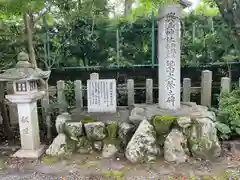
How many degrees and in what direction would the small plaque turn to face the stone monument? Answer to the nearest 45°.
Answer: approximately 90° to its left

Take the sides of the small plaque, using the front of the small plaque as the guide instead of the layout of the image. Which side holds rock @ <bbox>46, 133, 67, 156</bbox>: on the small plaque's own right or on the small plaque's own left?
on the small plaque's own right

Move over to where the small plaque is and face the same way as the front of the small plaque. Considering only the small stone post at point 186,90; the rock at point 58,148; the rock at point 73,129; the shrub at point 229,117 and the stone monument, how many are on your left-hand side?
3

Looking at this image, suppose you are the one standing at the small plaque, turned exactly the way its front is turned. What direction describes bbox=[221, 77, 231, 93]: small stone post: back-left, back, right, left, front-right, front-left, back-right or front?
left

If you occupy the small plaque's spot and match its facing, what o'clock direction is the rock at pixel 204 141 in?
The rock is roughly at 10 o'clock from the small plaque.

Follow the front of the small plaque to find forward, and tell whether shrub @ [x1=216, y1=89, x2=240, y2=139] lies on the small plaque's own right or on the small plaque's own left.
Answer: on the small plaque's own left

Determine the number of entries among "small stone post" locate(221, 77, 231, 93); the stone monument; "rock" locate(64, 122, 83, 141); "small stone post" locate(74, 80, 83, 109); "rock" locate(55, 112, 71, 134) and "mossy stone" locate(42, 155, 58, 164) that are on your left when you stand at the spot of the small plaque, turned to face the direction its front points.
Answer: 2

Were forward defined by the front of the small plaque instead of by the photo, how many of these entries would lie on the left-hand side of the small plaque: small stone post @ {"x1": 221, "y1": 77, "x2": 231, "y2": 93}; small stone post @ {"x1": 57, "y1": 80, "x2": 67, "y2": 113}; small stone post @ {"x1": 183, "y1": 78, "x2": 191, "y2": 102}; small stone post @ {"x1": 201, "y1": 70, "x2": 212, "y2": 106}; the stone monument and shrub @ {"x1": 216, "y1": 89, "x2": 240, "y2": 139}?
5

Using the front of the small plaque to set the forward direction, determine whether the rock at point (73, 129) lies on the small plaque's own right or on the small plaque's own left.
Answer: on the small plaque's own right

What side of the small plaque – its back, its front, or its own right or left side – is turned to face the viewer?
front

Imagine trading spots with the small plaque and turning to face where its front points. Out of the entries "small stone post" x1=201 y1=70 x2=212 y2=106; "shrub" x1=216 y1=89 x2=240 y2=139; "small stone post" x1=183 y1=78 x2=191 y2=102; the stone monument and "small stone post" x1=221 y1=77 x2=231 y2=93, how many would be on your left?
5

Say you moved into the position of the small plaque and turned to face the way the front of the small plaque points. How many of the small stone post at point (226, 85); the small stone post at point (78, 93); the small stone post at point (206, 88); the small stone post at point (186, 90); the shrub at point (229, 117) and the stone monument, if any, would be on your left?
5

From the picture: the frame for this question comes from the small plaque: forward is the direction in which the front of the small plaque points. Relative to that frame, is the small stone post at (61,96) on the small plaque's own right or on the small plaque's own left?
on the small plaque's own right

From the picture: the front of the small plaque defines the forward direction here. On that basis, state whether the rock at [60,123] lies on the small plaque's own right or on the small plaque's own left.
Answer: on the small plaque's own right

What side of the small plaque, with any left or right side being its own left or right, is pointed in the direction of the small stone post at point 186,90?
left
